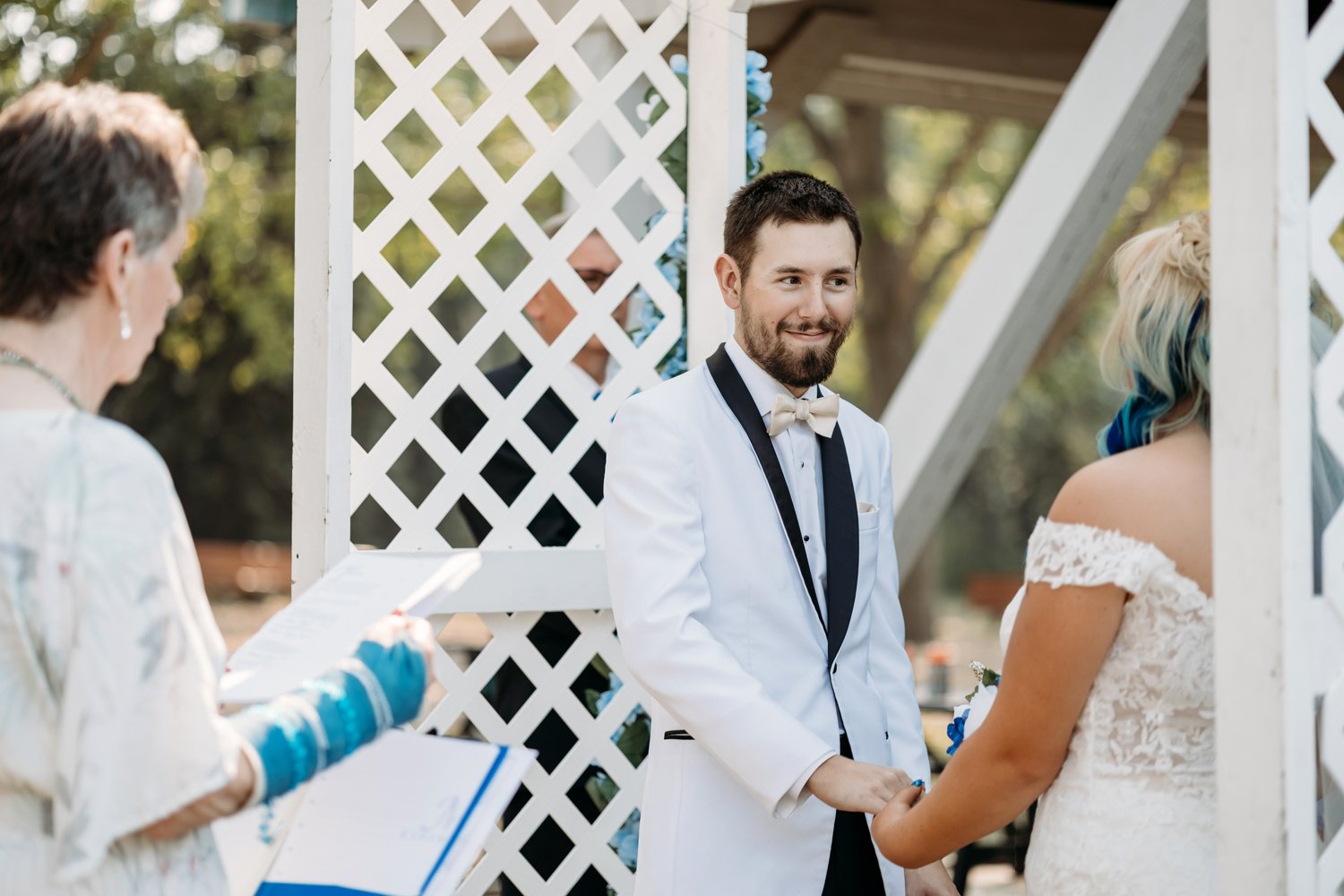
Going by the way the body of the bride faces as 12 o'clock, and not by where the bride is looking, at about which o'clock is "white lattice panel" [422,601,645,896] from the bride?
The white lattice panel is roughly at 12 o'clock from the bride.

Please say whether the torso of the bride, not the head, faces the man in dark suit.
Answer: yes

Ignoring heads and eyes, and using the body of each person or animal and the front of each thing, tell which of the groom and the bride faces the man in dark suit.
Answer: the bride

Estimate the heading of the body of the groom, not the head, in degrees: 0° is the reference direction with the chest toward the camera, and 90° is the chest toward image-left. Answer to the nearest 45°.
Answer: approximately 315°

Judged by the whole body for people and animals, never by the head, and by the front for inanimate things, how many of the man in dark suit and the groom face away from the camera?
0

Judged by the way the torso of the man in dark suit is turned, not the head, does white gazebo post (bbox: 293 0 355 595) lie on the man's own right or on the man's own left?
on the man's own right

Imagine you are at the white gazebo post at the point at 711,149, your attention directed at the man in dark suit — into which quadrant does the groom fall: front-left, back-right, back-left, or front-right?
back-left

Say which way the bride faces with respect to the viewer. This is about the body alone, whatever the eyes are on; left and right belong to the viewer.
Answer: facing away from the viewer and to the left of the viewer

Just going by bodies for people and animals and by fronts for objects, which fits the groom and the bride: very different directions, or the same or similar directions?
very different directions

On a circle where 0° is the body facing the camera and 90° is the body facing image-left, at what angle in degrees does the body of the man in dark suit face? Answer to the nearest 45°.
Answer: approximately 315°
